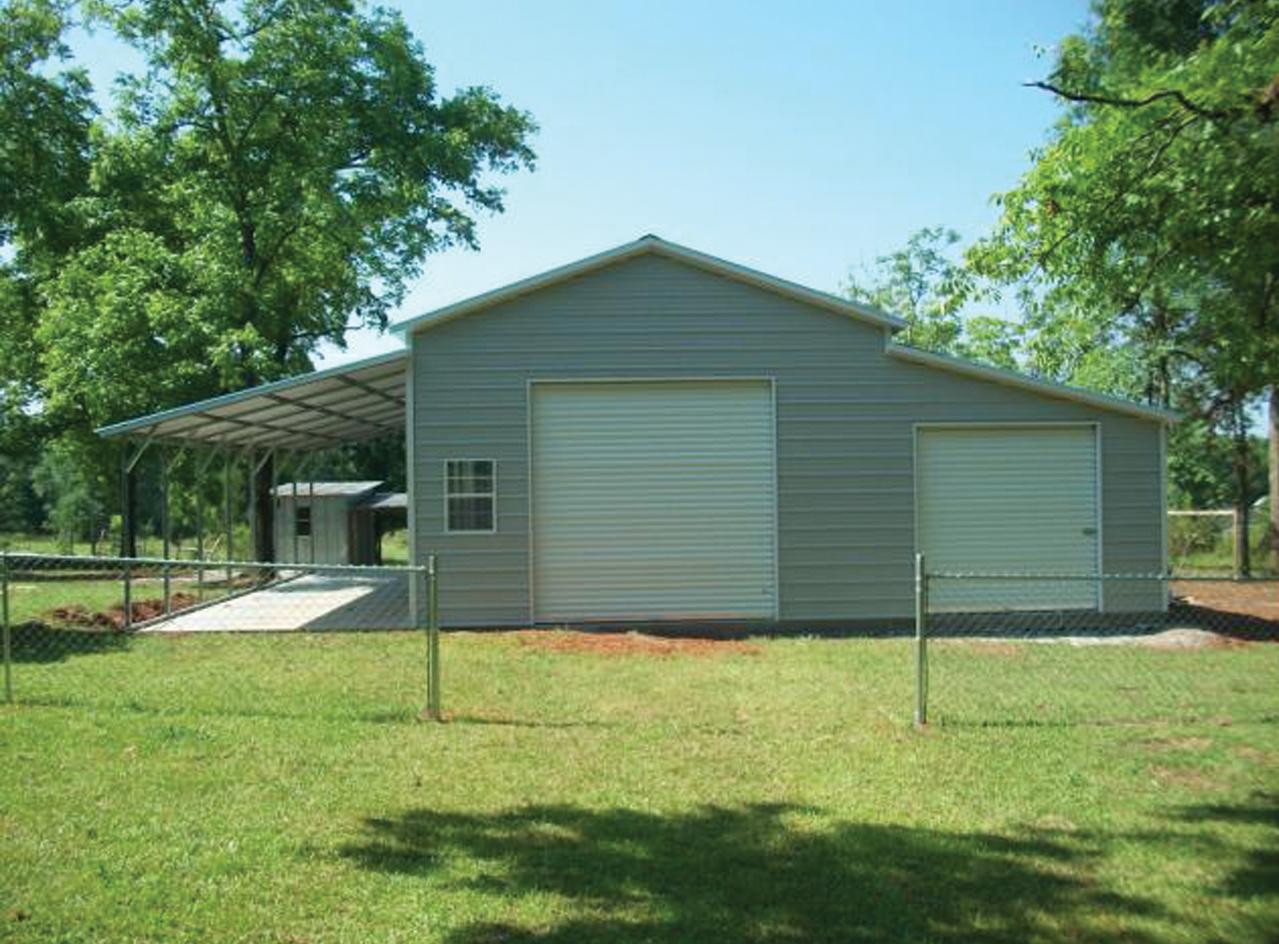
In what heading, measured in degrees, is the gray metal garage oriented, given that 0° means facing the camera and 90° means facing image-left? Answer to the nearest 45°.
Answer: approximately 0°

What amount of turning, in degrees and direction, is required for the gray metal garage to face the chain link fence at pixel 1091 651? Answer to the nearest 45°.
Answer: approximately 45° to its left

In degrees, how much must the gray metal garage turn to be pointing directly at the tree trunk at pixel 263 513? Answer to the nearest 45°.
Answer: approximately 135° to its right

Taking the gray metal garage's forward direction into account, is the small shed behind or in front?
behind

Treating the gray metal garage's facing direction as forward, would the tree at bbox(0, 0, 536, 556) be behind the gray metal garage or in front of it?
behind

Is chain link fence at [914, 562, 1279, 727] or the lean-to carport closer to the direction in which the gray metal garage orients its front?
the chain link fence
